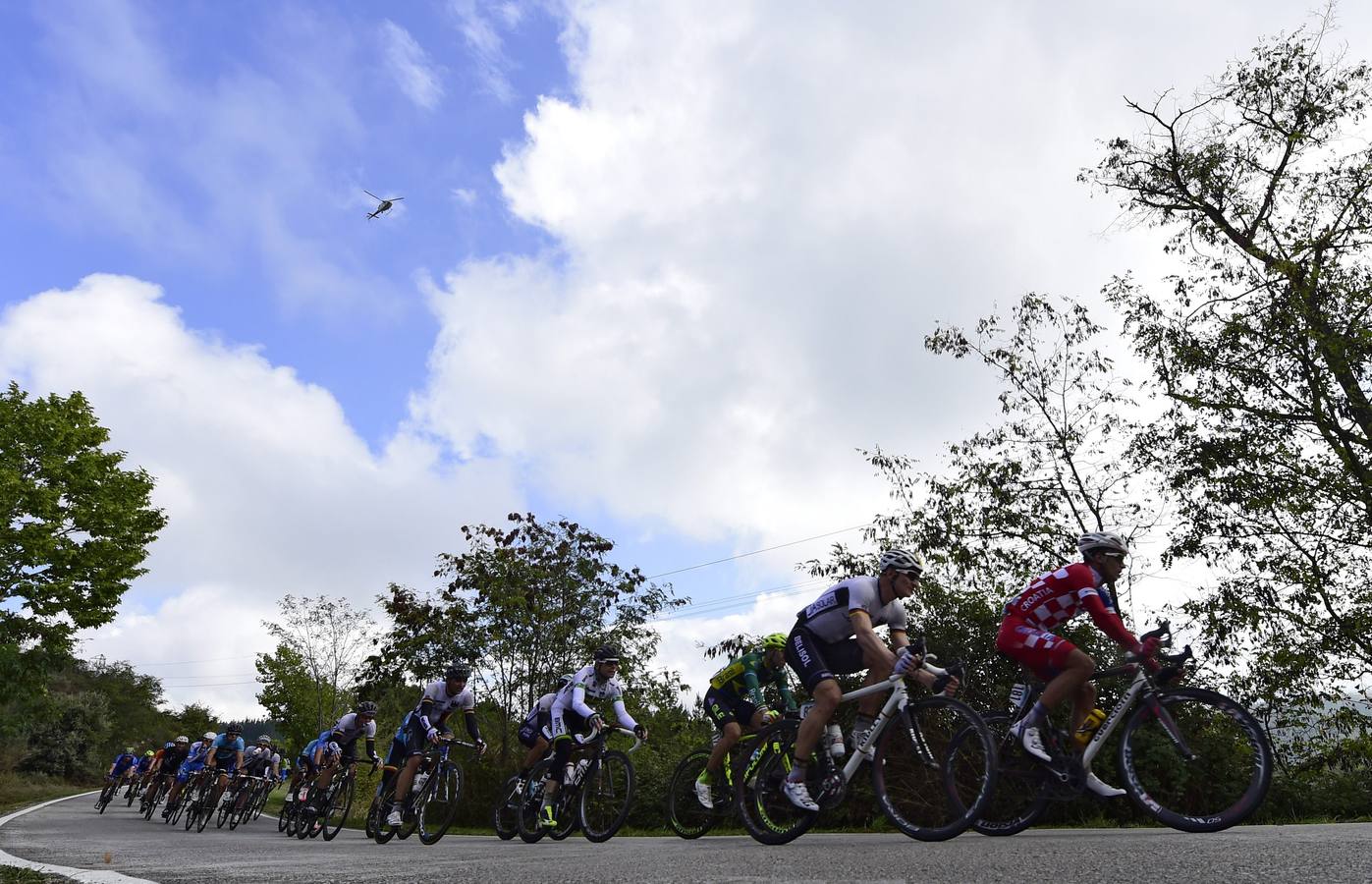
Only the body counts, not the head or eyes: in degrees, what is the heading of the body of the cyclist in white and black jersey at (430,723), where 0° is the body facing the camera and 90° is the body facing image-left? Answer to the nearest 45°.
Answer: approximately 315°

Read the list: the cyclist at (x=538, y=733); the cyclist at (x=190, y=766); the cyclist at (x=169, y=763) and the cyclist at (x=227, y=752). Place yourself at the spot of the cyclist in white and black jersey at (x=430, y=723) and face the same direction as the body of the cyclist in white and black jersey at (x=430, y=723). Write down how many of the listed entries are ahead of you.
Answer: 1

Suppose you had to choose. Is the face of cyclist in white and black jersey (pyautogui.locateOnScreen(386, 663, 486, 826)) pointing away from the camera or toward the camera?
toward the camera

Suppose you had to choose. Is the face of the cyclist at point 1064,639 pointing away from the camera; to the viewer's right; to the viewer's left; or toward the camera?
to the viewer's right

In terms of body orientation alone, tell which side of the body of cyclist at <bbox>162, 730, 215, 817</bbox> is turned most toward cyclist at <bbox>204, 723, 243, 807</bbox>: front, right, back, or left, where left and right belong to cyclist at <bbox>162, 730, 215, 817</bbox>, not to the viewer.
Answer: front

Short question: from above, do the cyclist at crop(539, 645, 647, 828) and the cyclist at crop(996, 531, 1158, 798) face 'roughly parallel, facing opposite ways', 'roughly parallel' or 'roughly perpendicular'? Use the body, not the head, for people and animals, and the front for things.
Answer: roughly parallel

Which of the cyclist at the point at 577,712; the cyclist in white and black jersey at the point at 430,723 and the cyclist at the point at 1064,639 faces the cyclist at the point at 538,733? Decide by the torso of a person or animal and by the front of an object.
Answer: the cyclist in white and black jersey

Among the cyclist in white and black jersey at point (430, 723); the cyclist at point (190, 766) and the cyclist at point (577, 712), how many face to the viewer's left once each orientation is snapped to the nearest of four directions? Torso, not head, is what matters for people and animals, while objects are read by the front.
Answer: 0

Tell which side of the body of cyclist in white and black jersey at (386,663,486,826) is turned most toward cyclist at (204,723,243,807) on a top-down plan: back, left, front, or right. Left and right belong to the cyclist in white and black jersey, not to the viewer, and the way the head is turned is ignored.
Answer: back

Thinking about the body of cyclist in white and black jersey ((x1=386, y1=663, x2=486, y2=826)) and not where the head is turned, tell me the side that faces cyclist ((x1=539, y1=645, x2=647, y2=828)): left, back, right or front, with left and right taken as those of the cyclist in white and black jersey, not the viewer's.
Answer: front

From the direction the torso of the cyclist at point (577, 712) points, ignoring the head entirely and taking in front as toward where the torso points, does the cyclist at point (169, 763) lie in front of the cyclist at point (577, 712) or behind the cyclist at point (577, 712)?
behind

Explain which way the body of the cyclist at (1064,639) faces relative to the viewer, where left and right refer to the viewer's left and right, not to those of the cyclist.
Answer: facing to the right of the viewer

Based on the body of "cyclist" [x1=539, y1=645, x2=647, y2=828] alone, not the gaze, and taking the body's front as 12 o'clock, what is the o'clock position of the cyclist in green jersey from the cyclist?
The cyclist in green jersey is roughly at 12 o'clock from the cyclist.

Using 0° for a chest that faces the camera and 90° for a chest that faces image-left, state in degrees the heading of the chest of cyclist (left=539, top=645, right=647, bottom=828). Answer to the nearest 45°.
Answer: approximately 315°

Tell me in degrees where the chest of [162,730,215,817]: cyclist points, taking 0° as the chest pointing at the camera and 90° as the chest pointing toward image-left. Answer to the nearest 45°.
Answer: approximately 315°

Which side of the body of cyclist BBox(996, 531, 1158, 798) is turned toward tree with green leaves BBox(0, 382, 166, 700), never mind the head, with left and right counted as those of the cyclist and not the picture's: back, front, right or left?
back

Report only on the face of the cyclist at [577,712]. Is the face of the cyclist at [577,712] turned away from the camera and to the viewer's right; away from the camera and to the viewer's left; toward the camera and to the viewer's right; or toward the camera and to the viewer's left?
toward the camera and to the viewer's right

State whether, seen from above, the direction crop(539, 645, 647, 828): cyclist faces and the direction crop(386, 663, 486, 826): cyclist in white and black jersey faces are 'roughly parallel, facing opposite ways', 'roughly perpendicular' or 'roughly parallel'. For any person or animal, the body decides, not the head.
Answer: roughly parallel

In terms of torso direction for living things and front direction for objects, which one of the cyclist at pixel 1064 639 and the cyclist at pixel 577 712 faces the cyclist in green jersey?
the cyclist at pixel 577 712
